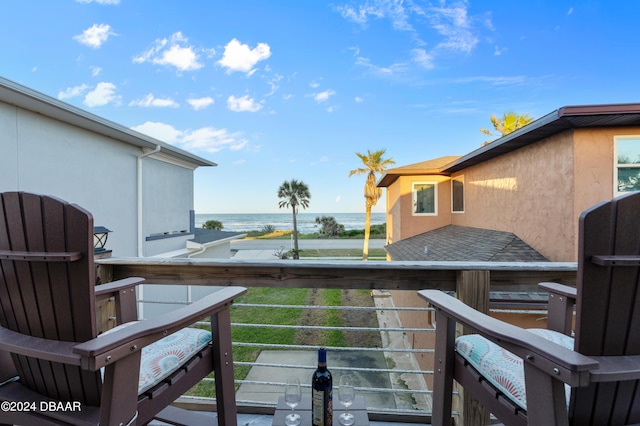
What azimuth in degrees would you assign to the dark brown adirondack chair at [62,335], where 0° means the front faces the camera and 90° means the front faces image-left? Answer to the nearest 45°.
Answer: approximately 225°

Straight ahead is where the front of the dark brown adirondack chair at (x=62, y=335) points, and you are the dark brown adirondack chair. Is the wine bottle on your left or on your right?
on your right

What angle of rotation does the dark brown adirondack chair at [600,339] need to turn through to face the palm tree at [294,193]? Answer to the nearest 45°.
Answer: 0° — it already faces it

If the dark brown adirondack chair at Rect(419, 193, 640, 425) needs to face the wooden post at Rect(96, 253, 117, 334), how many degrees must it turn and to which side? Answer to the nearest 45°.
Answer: approximately 45° to its left

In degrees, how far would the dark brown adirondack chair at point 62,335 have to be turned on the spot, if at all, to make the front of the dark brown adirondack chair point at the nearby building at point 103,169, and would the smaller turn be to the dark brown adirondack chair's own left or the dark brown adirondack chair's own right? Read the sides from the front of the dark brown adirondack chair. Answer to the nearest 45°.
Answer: approximately 45° to the dark brown adirondack chair's own left

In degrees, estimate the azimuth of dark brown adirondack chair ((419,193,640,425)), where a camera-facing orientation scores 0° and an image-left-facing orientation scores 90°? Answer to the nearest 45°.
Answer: approximately 135°

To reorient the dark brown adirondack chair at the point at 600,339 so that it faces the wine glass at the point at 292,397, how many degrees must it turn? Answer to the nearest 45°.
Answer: approximately 45° to its left

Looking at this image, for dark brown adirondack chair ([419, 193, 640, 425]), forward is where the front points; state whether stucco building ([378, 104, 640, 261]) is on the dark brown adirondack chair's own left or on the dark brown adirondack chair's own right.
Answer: on the dark brown adirondack chair's own right
